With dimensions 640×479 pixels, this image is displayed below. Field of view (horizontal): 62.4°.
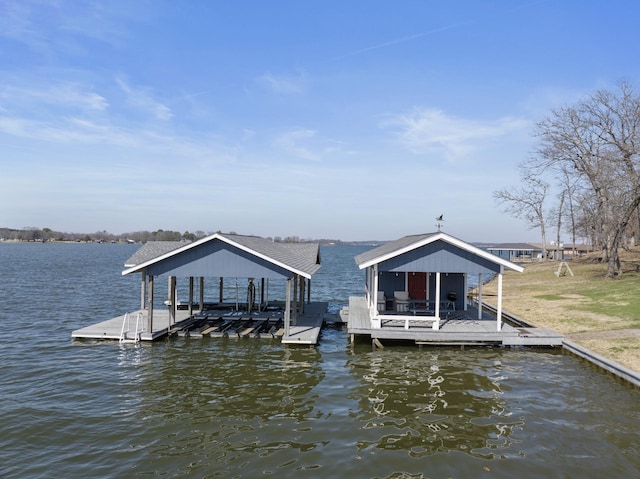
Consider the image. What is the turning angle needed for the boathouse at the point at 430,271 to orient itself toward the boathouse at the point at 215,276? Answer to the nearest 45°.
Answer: approximately 90° to its right

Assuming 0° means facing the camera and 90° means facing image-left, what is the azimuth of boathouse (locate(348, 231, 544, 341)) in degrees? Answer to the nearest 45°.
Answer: approximately 0°

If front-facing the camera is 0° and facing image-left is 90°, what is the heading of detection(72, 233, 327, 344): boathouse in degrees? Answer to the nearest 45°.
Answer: approximately 0°

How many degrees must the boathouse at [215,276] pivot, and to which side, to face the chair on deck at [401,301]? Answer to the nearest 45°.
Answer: approximately 90° to its left

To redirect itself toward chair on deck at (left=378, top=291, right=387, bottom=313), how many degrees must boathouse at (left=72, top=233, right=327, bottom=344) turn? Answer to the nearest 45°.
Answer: approximately 90° to its left

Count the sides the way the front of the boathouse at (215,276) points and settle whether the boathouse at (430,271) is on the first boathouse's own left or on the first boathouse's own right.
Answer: on the first boathouse's own left

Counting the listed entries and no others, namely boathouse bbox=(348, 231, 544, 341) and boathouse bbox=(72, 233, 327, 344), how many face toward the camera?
2

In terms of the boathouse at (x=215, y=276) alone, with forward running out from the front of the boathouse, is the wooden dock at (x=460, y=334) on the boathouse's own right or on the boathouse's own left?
on the boathouse's own left
